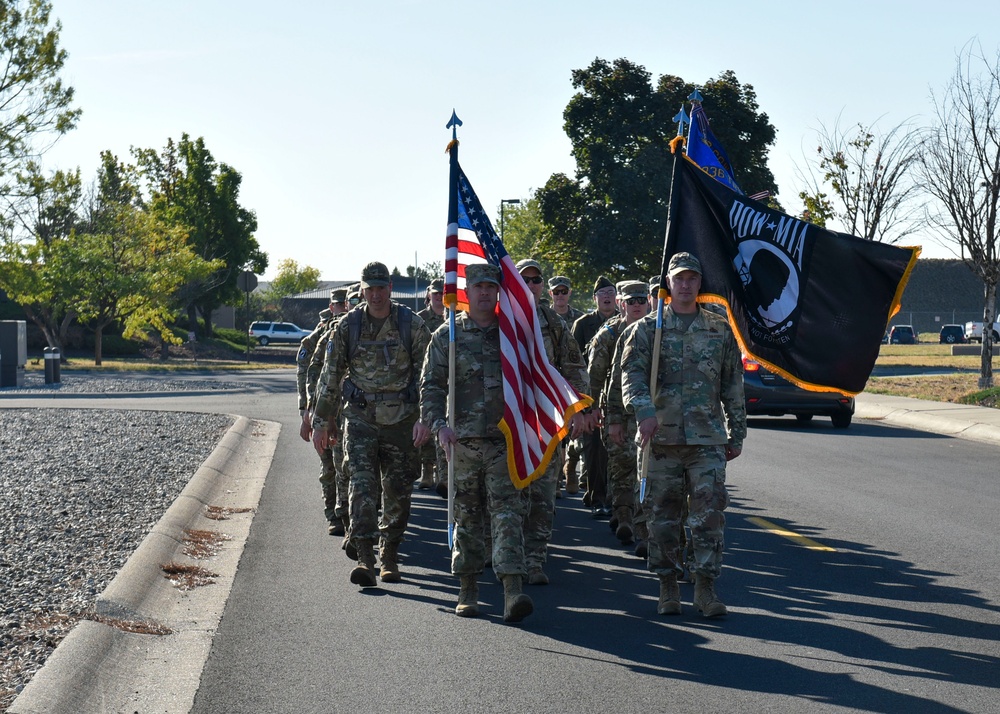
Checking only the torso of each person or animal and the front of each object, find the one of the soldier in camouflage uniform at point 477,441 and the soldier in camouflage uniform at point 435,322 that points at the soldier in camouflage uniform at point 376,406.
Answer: the soldier in camouflage uniform at point 435,322

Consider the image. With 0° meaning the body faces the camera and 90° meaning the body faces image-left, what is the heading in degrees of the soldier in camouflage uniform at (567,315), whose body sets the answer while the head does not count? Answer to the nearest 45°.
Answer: approximately 0°

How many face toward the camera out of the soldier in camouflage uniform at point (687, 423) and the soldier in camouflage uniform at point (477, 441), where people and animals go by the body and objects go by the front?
2

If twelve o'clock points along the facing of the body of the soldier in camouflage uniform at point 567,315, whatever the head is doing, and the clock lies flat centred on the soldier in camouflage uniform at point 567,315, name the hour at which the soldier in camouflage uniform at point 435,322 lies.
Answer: the soldier in camouflage uniform at point 435,322 is roughly at 3 o'clock from the soldier in camouflage uniform at point 567,315.

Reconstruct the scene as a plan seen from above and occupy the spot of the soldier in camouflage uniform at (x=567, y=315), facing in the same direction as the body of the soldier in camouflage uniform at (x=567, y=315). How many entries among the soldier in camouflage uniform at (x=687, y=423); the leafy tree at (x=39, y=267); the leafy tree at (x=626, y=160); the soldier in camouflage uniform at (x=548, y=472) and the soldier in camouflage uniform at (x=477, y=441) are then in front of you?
3

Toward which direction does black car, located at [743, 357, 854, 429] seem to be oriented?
away from the camera

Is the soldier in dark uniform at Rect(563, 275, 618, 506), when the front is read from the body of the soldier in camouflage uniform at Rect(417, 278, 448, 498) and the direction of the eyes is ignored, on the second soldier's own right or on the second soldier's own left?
on the second soldier's own left

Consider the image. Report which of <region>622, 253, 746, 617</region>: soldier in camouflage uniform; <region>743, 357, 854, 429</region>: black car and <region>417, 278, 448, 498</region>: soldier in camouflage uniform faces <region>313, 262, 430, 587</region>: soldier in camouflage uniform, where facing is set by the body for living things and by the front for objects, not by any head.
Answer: <region>417, 278, 448, 498</region>: soldier in camouflage uniform

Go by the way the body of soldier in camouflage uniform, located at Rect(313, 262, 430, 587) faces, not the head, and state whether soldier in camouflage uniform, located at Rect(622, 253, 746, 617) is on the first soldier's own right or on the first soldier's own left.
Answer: on the first soldier's own left
